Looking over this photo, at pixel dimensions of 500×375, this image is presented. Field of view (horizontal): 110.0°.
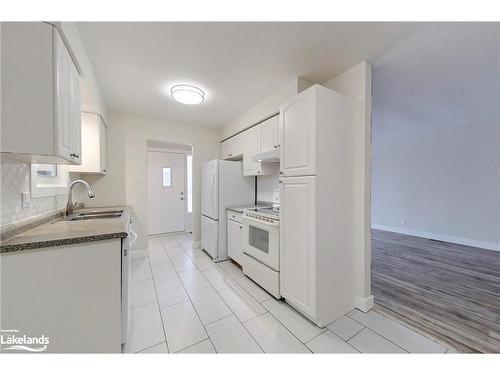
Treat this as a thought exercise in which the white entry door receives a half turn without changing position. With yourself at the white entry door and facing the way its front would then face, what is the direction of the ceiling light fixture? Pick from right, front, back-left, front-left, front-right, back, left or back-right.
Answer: back

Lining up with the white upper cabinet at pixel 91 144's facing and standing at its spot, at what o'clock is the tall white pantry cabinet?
The tall white pantry cabinet is roughly at 2 o'clock from the white upper cabinet.

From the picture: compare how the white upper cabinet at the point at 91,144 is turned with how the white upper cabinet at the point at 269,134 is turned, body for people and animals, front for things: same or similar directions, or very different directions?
very different directions

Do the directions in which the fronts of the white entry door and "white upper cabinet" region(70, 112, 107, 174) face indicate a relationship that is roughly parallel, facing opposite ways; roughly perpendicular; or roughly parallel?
roughly perpendicular

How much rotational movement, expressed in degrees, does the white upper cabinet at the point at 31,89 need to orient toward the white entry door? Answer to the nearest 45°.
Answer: approximately 45° to its left

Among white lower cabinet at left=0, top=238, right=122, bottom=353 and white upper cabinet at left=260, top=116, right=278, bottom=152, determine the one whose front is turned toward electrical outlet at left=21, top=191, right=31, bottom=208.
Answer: the white upper cabinet

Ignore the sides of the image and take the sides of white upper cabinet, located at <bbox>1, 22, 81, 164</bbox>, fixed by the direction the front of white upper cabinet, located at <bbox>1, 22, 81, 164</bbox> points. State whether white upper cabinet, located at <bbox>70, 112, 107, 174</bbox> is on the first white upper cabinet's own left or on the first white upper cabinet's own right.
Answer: on the first white upper cabinet's own left

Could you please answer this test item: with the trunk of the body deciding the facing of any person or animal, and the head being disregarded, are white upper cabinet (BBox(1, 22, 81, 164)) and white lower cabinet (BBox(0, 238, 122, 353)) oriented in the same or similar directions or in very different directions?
same or similar directions

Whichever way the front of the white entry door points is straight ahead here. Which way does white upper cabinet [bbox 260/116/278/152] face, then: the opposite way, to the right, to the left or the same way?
to the right

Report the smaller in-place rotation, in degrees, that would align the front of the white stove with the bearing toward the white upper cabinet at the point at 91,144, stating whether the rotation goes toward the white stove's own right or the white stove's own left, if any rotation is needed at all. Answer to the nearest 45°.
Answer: approximately 45° to the white stove's own right

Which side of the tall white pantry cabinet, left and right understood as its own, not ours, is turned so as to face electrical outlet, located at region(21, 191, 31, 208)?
front

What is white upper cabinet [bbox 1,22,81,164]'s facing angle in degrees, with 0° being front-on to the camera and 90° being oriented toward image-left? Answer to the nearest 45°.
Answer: approximately 270°

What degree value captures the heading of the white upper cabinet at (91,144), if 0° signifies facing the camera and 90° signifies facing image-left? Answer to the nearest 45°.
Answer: approximately 270°

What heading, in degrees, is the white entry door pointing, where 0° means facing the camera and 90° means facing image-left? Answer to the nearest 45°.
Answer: approximately 0°

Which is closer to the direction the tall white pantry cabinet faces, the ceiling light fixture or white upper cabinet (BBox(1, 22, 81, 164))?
the white upper cabinet

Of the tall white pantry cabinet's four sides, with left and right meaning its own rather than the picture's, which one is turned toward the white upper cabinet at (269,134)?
right

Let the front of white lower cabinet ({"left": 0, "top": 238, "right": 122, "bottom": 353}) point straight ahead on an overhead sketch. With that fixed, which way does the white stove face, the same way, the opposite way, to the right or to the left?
the opposite way

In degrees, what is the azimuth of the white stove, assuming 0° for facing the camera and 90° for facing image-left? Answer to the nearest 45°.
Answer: approximately 45°

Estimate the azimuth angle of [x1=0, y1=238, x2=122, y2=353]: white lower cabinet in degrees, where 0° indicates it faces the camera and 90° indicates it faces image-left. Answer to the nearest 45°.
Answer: approximately 270°
